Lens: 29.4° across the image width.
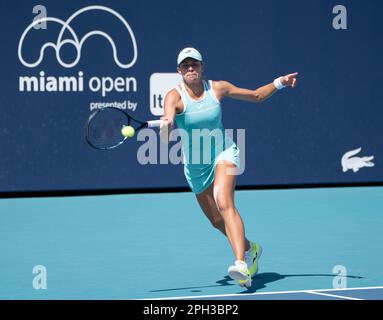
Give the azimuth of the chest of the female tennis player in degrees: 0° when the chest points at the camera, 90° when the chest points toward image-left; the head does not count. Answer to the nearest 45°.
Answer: approximately 0°
